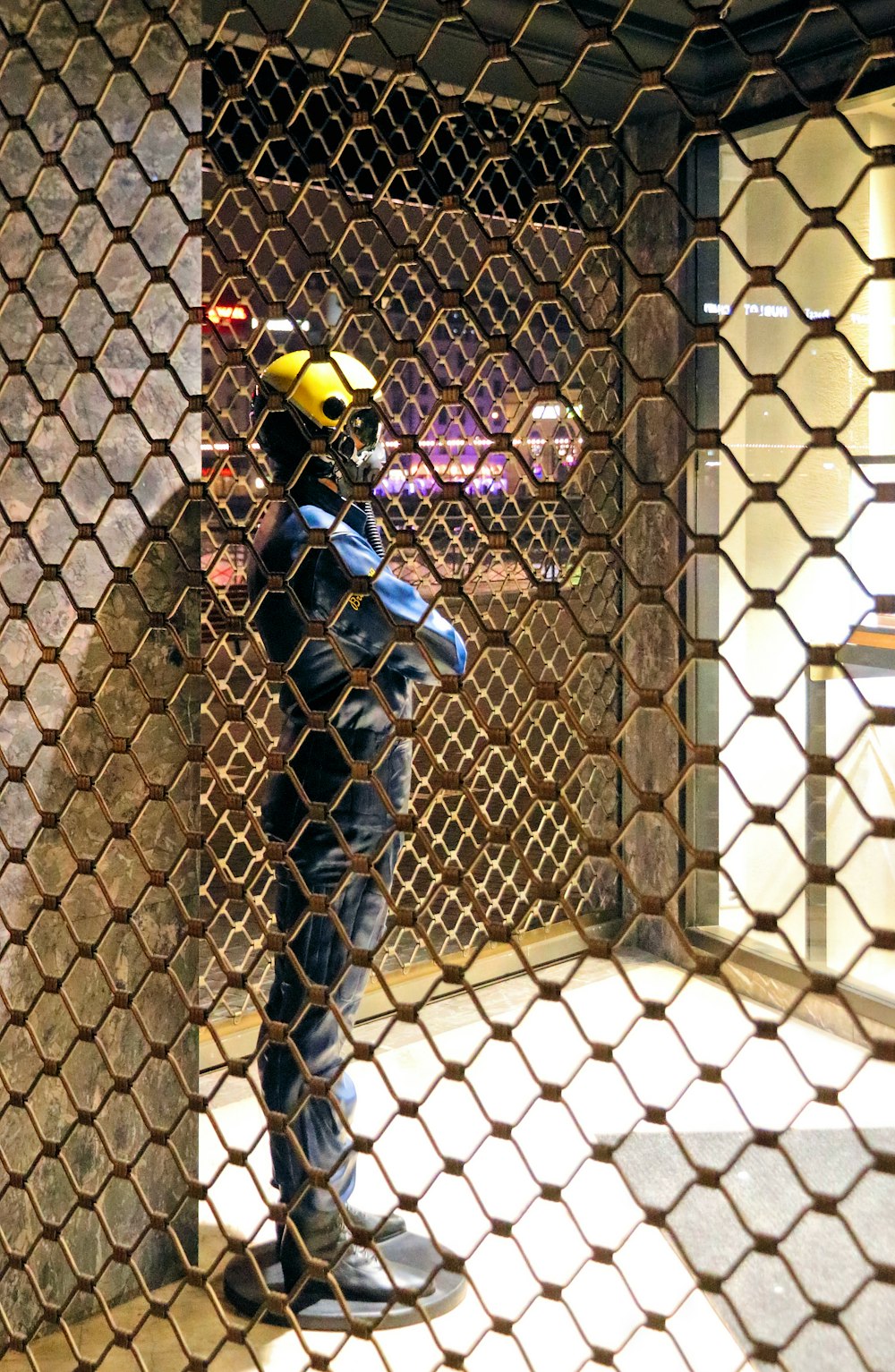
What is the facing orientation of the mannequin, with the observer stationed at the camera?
facing to the right of the viewer

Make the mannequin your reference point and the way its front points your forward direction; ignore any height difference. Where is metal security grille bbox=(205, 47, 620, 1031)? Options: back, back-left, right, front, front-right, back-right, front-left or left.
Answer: left

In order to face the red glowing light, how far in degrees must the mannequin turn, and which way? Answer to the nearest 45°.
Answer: approximately 135° to its left
